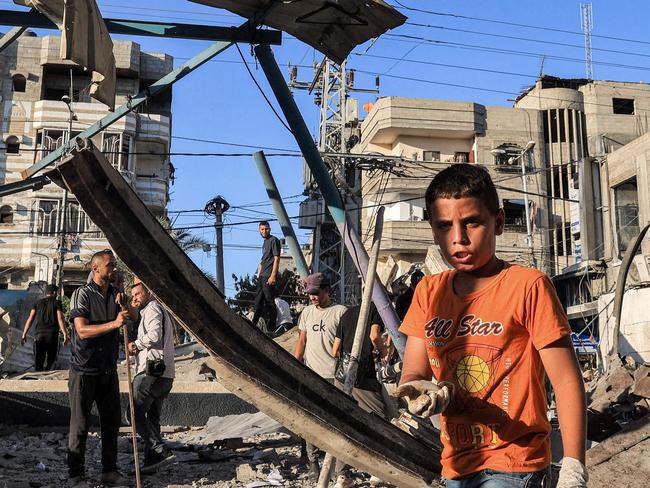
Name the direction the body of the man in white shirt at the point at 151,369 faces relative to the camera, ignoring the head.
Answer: to the viewer's left

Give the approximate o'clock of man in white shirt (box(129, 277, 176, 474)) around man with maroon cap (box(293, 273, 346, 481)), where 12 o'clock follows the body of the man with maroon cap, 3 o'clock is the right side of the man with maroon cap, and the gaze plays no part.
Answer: The man in white shirt is roughly at 3 o'clock from the man with maroon cap.

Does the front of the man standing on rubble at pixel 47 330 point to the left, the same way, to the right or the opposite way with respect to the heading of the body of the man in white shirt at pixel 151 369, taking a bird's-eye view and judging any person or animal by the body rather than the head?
to the right

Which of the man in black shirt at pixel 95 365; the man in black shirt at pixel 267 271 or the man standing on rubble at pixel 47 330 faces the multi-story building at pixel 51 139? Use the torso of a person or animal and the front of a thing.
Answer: the man standing on rubble

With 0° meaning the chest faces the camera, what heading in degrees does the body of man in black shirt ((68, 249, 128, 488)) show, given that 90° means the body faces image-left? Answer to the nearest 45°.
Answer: approximately 315°

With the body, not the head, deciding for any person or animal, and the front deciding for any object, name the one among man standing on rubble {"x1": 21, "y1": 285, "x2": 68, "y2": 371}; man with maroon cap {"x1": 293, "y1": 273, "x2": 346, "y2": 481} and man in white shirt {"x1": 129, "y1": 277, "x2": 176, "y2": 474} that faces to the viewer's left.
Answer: the man in white shirt

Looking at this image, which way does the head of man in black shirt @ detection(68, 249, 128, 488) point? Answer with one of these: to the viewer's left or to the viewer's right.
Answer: to the viewer's right

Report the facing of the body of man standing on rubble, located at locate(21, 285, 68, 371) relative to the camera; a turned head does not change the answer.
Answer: away from the camera

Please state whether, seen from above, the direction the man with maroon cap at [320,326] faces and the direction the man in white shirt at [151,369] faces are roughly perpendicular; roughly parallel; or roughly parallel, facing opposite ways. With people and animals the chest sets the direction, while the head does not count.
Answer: roughly perpendicular

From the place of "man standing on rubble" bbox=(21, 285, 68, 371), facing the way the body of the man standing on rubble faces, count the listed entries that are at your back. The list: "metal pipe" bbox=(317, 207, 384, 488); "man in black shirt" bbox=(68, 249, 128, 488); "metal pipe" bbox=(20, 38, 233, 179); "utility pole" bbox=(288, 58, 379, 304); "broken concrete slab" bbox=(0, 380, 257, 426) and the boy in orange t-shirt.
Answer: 5

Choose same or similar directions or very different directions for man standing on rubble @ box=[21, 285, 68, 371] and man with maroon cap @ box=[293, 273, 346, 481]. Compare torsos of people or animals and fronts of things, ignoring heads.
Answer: very different directions

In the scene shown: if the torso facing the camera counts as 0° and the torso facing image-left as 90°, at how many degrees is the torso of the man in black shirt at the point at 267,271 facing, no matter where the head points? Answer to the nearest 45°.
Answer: approximately 45°
